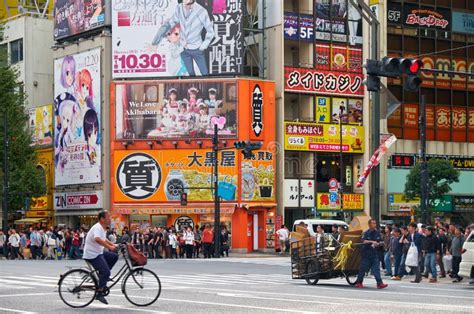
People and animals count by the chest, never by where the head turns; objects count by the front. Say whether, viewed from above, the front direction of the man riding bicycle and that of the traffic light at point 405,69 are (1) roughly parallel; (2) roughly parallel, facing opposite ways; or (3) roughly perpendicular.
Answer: roughly perpendicular

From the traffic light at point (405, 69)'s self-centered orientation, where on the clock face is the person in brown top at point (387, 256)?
The person in brown top is roughly at 6 o'clock from the traffic light.

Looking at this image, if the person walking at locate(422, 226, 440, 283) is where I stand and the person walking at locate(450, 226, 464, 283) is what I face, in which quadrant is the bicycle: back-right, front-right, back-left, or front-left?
back-right

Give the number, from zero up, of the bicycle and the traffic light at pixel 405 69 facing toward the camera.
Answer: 1

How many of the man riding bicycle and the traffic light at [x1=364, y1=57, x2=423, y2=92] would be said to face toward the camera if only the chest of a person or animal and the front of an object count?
1

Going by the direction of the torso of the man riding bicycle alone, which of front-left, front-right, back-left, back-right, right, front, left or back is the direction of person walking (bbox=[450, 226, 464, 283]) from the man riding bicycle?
front-left

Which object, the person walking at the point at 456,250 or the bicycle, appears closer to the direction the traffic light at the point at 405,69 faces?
the bicycle

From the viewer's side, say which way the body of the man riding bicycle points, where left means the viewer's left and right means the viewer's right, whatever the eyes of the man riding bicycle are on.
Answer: facing to the right of the viewer

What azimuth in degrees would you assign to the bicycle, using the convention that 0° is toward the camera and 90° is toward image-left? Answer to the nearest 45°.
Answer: approximately 270°

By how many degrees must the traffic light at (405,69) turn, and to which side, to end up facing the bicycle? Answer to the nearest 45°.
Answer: approximately 45° to its right

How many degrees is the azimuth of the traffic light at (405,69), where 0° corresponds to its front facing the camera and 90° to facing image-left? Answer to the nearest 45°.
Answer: approximately 0°
